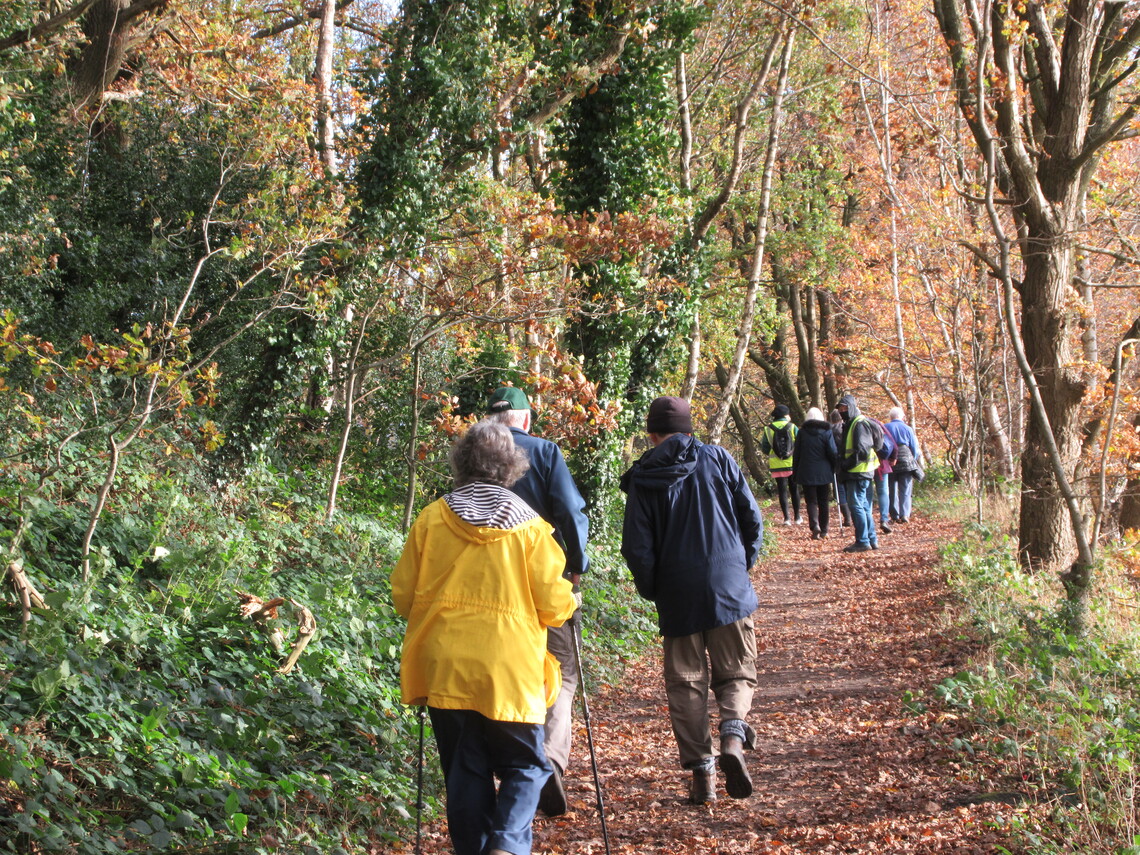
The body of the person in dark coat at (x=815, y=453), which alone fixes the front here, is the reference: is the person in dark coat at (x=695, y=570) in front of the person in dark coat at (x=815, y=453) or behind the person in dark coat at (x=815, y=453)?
behind

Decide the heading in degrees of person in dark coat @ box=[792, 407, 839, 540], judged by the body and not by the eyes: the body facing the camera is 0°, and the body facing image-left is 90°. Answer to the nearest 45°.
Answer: approximately 180°

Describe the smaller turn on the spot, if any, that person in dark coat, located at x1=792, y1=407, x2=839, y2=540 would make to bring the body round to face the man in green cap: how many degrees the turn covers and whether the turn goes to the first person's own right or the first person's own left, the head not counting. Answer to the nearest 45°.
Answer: approximately 180°

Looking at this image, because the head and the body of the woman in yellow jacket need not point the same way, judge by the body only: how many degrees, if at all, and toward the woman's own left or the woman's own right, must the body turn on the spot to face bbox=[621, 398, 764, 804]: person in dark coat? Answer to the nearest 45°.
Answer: approximately 45° to the woman's own right

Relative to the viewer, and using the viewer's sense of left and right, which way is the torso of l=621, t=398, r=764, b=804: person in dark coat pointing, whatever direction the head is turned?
facing away from the viewer

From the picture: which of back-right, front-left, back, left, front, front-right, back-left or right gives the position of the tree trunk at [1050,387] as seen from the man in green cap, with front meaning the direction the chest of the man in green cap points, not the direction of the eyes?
front-right

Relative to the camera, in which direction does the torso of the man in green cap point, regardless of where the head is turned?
away from the camera

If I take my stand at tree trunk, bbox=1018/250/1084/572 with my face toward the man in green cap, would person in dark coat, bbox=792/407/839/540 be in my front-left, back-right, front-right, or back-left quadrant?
back-right

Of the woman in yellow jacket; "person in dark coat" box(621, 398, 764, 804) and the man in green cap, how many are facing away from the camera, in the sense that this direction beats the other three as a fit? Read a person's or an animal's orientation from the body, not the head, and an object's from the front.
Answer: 3

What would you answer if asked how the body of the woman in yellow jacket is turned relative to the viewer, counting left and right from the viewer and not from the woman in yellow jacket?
facing away from the viewer

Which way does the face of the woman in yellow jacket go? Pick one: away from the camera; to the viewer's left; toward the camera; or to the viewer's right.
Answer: away from the camera
